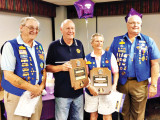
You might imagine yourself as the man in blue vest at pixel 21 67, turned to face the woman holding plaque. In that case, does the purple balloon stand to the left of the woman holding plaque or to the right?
left

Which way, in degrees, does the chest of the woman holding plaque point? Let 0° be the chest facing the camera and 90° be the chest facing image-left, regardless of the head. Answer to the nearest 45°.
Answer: approximately 0°

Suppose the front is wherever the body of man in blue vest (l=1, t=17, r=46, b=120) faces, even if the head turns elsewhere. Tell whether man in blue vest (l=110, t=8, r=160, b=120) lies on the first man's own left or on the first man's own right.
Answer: on the first man's own left

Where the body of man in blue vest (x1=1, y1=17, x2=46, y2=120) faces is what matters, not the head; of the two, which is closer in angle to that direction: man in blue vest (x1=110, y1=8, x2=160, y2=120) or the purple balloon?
the man in blue vest

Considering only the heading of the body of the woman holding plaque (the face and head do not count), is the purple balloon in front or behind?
behind

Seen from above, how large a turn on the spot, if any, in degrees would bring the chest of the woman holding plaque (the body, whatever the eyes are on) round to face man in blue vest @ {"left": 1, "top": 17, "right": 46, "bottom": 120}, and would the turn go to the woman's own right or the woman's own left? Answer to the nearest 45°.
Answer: approximately 45° to the woman's own right

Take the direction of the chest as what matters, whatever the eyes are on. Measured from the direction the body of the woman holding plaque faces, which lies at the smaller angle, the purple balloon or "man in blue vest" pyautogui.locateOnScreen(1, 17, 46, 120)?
the man in blue vest

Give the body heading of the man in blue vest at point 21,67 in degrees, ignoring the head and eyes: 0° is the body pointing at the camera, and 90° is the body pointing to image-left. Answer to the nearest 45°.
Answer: approximately 315°
